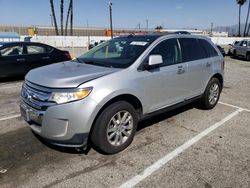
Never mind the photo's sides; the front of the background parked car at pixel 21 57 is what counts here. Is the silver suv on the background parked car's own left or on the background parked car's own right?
on the background parked car's own left

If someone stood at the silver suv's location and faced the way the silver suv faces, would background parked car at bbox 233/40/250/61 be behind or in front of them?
behind

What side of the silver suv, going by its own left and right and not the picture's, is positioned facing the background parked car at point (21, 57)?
right

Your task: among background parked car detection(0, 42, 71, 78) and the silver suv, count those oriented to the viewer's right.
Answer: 0

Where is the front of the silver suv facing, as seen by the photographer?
facing the viewer and to the left of the viewer

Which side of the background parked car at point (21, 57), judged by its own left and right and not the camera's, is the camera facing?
left
